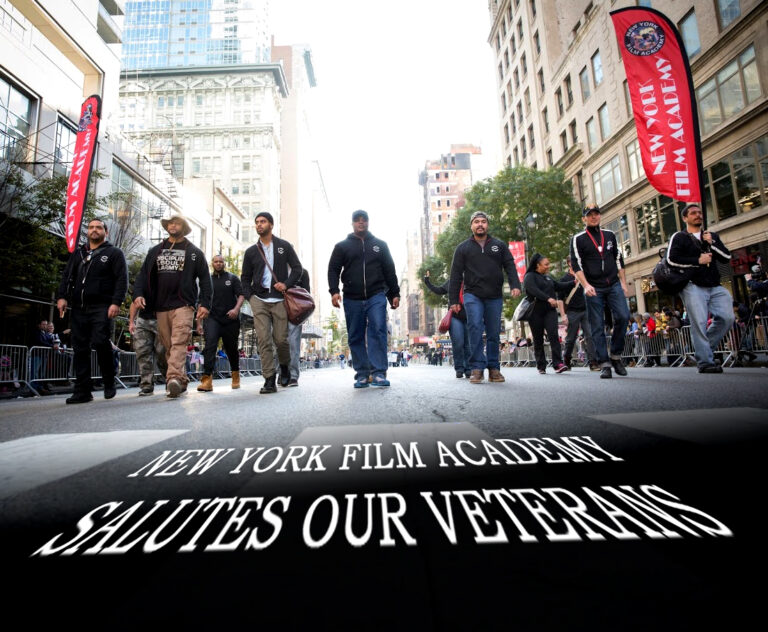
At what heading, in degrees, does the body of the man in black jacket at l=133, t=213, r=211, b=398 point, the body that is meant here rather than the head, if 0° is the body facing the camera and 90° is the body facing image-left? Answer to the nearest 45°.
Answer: approximately 0°

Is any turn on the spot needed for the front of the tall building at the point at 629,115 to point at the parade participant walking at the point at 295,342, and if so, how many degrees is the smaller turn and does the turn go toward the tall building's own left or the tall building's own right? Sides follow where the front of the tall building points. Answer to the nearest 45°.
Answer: approximately 45° to the tall building's own left

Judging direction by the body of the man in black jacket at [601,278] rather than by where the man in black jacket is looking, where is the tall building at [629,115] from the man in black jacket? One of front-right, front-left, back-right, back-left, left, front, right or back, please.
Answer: back

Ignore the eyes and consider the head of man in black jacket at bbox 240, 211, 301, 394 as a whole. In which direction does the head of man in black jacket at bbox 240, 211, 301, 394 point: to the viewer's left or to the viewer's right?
to the viewer's left
